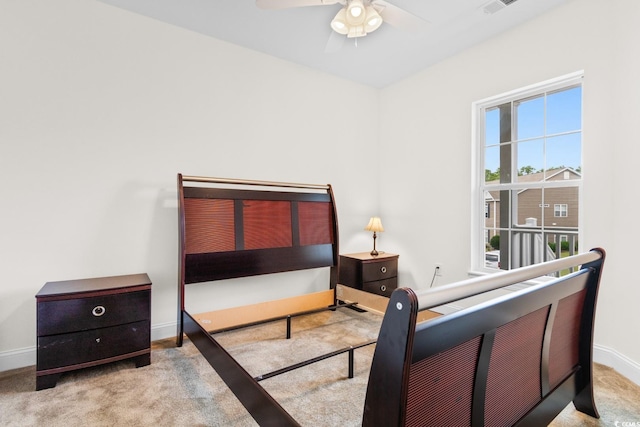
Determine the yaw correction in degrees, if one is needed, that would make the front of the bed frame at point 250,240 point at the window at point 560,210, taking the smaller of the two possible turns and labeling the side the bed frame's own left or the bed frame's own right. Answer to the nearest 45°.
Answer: approximately 45° to the bed frame's own left

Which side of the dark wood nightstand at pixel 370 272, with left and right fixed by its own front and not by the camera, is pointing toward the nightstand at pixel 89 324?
right

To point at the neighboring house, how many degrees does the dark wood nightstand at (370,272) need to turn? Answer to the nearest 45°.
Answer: approximately 45° to its left

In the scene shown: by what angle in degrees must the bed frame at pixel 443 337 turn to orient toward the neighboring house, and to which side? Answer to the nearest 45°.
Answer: approximately 90° to its left

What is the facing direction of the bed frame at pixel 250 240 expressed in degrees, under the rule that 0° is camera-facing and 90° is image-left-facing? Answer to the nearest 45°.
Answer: approximately 315°

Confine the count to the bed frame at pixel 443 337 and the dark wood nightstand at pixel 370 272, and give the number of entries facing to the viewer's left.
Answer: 0

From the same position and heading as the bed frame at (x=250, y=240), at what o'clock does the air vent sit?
The air vent is roughly at 11 o'clock from the bed frame.

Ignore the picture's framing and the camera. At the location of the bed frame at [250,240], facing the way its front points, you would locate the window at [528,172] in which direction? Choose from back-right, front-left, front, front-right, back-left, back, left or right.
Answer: front-left
